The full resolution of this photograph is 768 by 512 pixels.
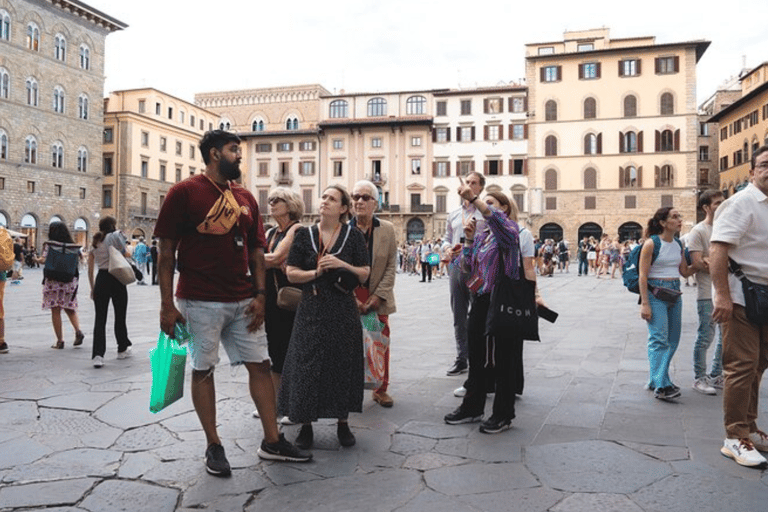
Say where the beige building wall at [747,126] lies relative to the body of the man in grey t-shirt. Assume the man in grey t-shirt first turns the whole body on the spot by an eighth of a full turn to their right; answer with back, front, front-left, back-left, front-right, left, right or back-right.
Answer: back

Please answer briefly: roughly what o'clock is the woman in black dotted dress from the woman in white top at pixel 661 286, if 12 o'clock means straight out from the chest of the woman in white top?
The woman in black dotted dress is roughly at 3 o'clock from the woman in white top.

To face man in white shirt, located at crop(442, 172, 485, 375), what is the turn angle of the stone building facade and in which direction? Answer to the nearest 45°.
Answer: approximately 45° to its right

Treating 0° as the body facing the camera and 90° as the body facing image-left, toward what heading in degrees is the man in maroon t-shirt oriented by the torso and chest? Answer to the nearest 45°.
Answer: approximately 315°

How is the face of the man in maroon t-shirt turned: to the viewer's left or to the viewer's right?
to the viewer's right

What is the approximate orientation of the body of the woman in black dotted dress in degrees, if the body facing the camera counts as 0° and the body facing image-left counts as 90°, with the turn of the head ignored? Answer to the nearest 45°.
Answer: approximately 0°

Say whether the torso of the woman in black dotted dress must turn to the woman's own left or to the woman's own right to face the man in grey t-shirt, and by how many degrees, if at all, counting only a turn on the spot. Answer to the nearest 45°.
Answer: approximately 90° to the woman's own left

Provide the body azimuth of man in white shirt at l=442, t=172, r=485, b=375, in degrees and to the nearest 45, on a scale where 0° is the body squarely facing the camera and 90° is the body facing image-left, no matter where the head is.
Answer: approximately 45°
